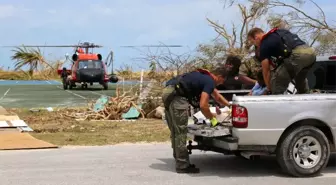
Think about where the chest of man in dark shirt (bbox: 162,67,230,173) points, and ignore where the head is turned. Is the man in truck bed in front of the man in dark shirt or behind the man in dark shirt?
in front

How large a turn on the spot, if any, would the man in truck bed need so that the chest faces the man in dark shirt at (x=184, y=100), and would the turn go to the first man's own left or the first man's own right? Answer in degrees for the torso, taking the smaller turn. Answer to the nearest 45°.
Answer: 0° — they already face them

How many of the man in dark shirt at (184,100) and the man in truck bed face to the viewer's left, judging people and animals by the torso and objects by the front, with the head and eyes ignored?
1

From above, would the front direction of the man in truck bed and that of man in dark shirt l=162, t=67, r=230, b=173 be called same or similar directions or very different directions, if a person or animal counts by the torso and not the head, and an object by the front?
very different directions

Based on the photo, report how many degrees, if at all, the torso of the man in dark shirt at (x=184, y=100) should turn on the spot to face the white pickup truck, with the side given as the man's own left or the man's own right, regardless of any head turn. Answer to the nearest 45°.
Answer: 0° — they already face it

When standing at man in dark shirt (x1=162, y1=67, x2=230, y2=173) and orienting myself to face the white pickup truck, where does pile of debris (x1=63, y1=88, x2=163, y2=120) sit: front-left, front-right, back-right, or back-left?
back-left

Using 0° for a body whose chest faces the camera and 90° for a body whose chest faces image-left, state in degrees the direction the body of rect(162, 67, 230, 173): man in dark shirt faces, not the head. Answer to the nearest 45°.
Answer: approximately 270°

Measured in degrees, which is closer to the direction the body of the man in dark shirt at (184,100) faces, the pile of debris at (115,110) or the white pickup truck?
the white pickup truck

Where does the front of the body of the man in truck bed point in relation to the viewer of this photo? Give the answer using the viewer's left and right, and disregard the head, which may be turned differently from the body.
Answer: facing to the left of the viewer
